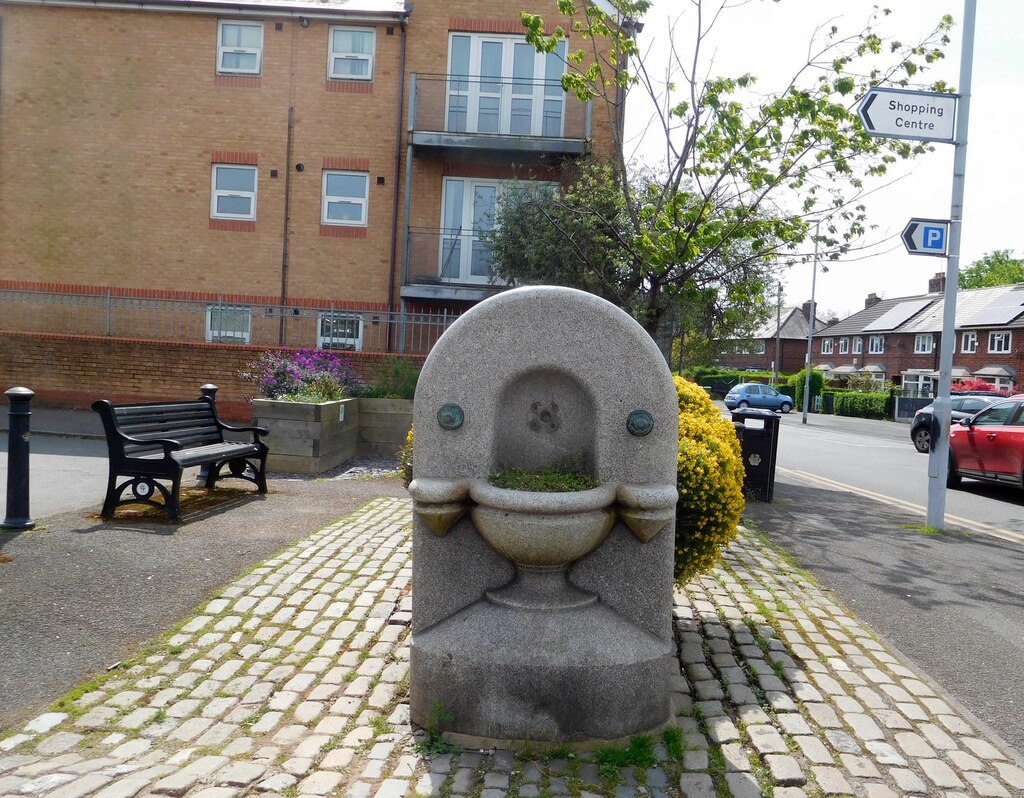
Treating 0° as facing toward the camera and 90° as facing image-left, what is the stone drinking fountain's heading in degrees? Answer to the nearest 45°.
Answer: approximately 0°

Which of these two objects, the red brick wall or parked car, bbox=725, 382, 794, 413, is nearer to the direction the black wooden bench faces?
the parked car

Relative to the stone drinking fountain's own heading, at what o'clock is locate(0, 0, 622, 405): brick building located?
The brick building is roughly at 5 o'clock from the stone drinking fountain.

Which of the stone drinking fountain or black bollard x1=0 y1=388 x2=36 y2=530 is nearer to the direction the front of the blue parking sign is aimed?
the stone drinking fountain

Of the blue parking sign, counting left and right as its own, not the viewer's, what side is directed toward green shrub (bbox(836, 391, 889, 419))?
back

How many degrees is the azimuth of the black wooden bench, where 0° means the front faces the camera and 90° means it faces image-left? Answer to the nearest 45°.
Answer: approximately 315°

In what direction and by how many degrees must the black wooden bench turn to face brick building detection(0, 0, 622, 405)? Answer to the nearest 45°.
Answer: approximately 135° to its left

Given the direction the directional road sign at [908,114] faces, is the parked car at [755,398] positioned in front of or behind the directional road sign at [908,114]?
behind

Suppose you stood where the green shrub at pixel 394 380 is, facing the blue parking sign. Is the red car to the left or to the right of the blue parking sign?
left

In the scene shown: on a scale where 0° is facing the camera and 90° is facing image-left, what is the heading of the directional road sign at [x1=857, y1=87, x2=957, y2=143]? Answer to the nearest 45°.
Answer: approximately 0°

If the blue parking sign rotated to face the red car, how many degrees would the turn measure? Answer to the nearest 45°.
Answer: approximately 180°

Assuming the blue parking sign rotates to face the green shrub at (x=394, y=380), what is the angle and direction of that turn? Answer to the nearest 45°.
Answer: approximately 90° to its right
